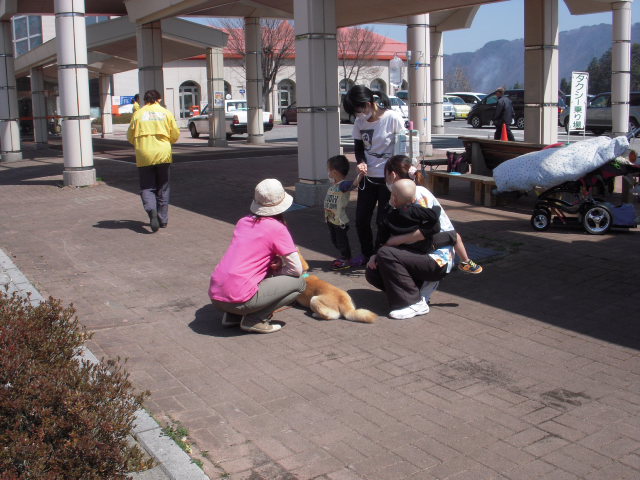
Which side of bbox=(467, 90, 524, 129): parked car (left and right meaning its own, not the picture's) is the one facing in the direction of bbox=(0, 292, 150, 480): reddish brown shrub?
left

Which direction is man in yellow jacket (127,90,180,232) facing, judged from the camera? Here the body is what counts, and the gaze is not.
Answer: away from the camera

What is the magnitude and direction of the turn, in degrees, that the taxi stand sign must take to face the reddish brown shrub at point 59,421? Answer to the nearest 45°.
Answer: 0° — it already faces it

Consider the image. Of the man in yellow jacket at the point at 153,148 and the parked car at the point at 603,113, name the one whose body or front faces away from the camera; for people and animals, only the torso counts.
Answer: the man in yellow jacket

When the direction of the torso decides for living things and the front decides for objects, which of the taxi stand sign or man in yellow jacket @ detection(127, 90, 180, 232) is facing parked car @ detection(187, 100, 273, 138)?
the man in yellow jacket

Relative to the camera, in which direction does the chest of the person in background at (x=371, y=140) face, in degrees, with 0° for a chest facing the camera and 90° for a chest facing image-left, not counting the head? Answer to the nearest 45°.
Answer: approximately 45°

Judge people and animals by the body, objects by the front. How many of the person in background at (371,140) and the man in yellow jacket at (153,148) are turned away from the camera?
1

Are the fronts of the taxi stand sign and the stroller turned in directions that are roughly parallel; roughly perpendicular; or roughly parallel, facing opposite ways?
roughly perpendicular

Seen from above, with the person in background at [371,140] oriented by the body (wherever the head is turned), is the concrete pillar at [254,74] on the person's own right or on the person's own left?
on the person's own right

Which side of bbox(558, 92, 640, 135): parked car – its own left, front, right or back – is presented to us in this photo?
left

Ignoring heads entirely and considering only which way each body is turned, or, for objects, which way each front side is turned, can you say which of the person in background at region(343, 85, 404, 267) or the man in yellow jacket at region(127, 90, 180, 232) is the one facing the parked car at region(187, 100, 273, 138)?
the man in yellow jacket

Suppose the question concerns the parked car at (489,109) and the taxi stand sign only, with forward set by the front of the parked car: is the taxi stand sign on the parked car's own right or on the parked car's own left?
on the parked car's own left

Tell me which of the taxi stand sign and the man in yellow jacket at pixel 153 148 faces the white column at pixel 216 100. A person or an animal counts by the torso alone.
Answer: the man in yellow jacket

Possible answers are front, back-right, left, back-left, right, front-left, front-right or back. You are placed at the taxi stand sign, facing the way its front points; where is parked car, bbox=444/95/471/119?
back

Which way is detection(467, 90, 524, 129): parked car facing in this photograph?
to the viewer's left

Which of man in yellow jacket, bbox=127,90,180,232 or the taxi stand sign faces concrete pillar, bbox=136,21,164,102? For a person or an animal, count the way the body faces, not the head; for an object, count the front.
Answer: the man in yellow jacket

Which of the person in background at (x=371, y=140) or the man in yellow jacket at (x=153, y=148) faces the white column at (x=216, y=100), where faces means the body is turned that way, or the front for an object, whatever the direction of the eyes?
the man in yellow jacket

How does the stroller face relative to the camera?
to the viewer's left

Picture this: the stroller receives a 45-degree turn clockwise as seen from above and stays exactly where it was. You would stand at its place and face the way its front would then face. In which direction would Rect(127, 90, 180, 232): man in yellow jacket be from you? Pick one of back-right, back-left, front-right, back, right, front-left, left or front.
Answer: front-left

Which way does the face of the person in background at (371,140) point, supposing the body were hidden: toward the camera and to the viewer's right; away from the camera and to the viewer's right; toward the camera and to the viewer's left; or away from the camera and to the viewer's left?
toward the camera and to the viewer's left
